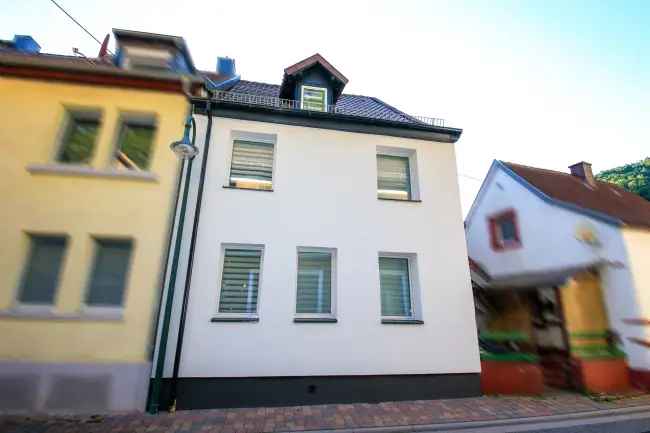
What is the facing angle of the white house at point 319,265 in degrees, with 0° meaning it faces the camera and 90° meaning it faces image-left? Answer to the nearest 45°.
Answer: approximately 0°

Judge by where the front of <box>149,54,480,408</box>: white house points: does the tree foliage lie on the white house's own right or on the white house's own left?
on the white house's own left

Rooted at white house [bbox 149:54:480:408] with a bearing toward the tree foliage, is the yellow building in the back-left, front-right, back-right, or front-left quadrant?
back-left

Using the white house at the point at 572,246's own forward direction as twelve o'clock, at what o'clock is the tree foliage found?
The tree foliage is roughly at 5 o'clock from the white house.

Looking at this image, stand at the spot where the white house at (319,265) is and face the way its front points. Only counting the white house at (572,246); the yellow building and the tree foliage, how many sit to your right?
1

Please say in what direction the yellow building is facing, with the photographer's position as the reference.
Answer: facing the viewer

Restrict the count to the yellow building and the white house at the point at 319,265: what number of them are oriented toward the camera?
2

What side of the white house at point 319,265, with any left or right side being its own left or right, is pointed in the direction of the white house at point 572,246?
left

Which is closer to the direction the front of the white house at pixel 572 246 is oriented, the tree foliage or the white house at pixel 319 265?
the white house

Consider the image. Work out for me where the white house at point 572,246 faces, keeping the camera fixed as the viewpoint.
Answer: facing the viewer and to the left of the viewer

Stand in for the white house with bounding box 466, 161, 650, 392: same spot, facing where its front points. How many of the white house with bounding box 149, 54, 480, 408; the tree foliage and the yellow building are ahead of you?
2
